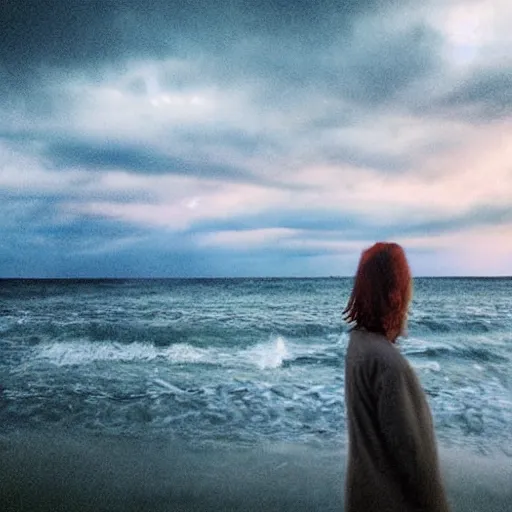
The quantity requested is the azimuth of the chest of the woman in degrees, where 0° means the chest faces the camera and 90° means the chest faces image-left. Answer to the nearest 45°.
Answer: approximately 225°
